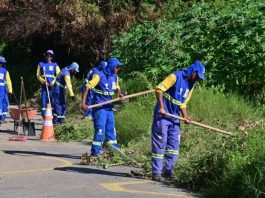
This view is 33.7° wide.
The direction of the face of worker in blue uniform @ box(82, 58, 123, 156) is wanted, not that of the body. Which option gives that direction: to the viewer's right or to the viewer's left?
to the viewer's right

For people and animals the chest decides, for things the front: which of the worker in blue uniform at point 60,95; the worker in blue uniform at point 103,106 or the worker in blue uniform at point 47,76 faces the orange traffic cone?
the worker in blue uniform at point 47,76

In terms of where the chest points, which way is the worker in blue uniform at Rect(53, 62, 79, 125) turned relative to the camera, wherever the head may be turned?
to the viewer's right

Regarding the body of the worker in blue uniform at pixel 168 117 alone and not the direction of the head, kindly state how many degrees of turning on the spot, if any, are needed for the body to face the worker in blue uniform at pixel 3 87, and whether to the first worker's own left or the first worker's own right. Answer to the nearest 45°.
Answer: approximately 180°

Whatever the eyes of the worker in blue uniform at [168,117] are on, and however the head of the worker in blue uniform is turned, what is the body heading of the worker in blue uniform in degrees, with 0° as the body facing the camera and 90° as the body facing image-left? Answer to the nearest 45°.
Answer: approximately 315°

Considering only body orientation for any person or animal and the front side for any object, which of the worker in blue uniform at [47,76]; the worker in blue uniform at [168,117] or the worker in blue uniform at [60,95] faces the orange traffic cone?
the worker in blue uniform at [47,76]

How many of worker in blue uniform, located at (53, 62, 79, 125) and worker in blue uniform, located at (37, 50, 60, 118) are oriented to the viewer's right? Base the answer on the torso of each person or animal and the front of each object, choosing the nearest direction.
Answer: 1

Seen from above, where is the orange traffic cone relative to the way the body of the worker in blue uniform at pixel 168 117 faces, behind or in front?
behind

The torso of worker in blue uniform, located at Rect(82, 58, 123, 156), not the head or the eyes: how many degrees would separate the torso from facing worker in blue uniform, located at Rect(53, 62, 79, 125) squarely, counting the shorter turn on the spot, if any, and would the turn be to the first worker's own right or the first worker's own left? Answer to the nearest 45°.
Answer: approximately 135° to the first worker's own left
